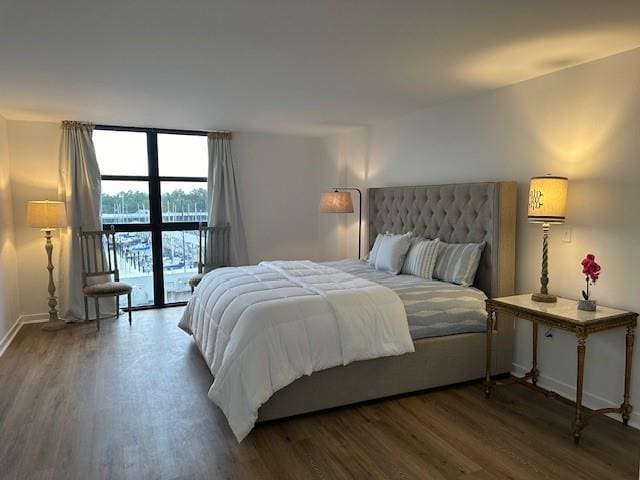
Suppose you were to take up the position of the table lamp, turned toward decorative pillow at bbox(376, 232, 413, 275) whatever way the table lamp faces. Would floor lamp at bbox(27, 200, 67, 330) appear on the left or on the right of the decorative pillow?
left

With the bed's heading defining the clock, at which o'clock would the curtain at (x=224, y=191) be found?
The curtain is roughly at 3 o'clock from the bed.

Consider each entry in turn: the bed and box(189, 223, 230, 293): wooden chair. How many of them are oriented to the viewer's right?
0

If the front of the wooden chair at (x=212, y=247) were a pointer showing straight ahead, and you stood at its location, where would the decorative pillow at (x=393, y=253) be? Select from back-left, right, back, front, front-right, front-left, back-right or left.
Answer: left

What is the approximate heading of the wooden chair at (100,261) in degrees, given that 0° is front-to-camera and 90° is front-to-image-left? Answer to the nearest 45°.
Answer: approximately 315°

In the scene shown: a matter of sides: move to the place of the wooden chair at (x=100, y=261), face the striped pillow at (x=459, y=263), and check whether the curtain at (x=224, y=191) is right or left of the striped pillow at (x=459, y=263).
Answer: left

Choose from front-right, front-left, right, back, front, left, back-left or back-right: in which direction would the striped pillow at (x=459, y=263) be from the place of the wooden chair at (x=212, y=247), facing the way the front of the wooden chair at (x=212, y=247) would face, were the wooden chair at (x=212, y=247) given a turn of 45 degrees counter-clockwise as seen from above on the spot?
front-left
